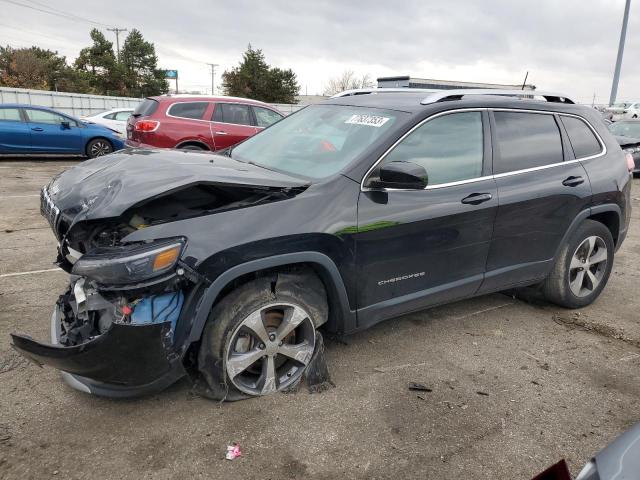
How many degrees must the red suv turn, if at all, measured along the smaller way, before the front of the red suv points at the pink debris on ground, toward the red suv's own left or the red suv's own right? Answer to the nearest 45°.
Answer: approximately 135° to the red suv's own right

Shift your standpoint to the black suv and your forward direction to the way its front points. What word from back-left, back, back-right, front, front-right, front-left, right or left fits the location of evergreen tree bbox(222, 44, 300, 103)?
back-right

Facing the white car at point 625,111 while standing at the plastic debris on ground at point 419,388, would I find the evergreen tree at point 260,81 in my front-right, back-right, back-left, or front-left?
front-left

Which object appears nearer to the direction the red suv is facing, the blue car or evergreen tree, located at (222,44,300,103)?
the evergreen tree

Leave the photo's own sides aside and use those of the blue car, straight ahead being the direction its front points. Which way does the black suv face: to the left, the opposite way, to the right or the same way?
the opposite way

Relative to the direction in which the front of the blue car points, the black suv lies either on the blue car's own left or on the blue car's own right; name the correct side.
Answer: on the blue car's own right

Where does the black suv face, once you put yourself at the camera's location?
facing the viewer and to the left of the viewer

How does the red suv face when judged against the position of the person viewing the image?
facing away from the viewer and to the right of the viewer

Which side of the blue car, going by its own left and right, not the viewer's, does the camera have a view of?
right

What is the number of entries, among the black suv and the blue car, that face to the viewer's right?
1
